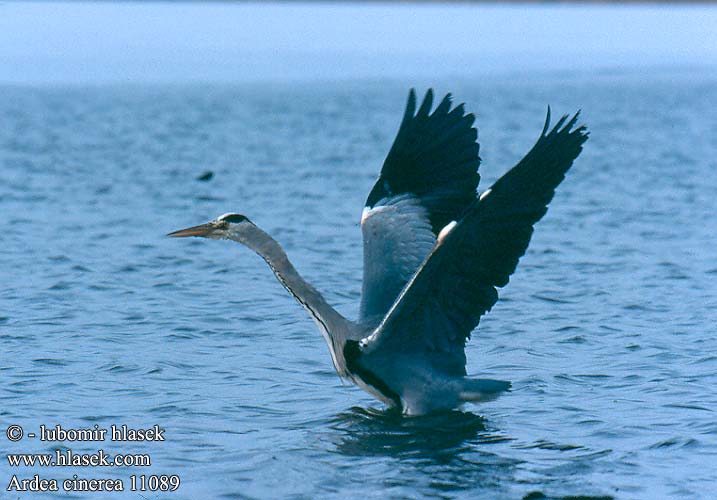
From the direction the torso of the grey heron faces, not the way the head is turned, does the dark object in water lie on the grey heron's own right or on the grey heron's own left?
on the grey heron's own right

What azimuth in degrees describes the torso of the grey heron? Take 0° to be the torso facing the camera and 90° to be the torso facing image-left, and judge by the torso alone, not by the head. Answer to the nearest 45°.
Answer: approximately 90°
